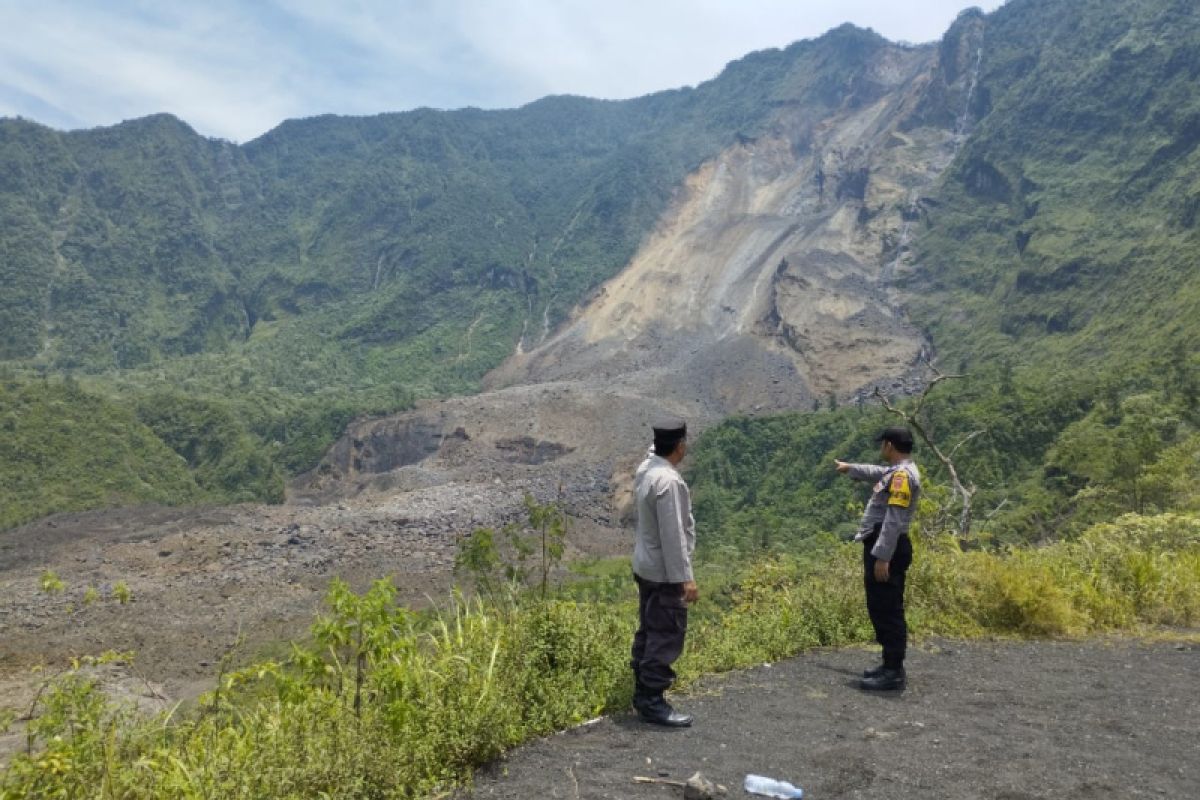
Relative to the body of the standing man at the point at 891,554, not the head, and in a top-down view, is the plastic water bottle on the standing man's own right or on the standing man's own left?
on the standing man's own left

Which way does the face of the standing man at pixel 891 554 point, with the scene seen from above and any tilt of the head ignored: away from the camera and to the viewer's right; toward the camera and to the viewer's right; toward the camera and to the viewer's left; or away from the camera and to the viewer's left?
away from the camera and to the viewer's left

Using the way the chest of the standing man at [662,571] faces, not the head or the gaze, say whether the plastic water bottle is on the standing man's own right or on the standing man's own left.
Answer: on the standing man's own right

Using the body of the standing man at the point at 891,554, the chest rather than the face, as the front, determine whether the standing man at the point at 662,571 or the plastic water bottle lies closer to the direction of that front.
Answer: the standing man

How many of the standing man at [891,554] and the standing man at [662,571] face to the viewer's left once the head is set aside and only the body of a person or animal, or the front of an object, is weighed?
1

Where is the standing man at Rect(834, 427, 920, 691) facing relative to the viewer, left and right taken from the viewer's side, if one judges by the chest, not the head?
facing to the left of the viewer
